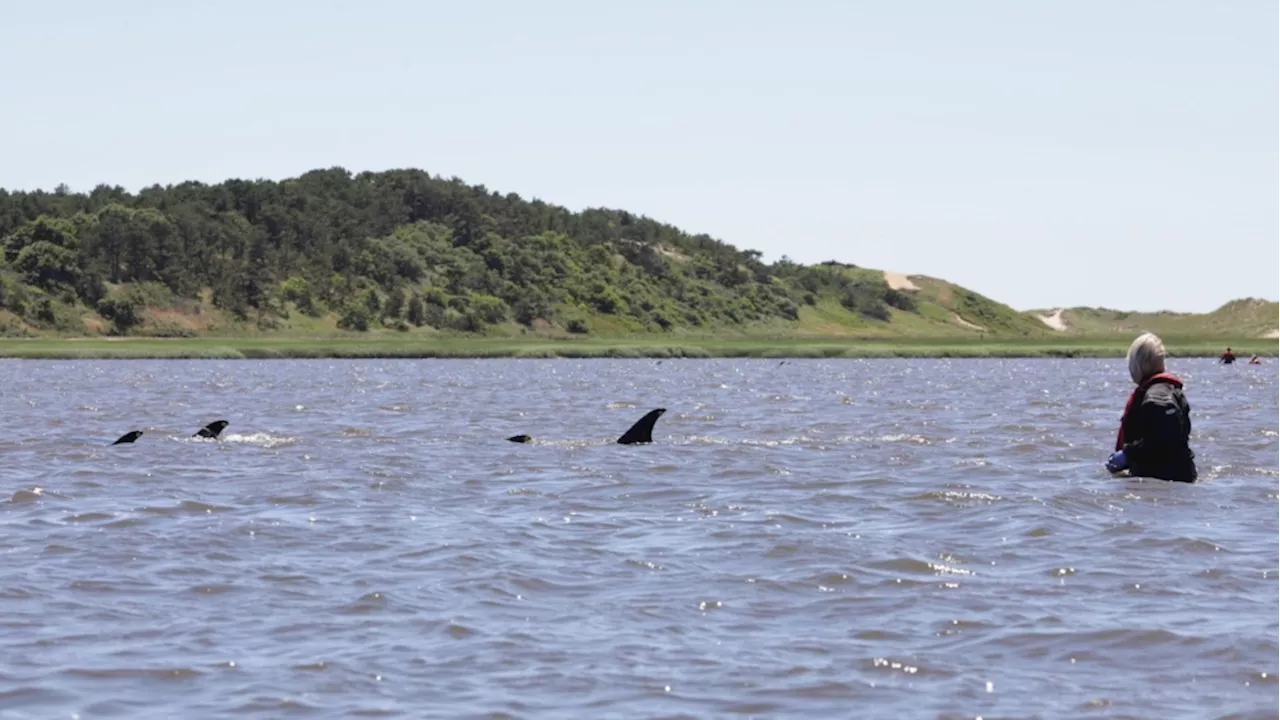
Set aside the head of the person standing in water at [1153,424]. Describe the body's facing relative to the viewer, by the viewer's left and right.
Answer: facing away from the viewer and to the left of the viewer
